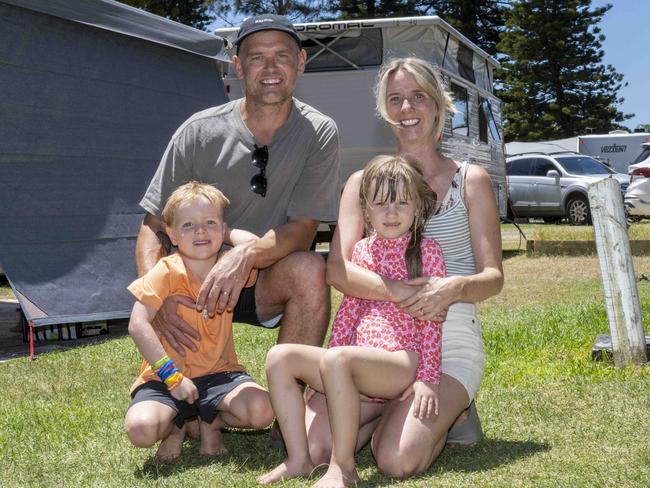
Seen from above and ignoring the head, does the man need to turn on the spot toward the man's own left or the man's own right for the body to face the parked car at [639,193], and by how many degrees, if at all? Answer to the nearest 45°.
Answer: approximately 135° to the man's own left

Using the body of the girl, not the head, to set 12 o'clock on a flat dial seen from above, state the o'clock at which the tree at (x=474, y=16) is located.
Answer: The tree is roughly at 5 o'clock from the girl.

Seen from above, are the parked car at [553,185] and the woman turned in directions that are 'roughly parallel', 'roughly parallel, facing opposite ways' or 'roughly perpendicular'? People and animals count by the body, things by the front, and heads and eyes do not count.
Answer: roughly perpendicular

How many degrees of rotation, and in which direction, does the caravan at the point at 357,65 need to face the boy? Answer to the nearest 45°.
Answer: approximately 135° to its right

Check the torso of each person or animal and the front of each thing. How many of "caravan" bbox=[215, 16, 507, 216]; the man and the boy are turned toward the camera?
2

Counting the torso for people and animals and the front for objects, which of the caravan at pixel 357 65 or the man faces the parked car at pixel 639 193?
the caravan

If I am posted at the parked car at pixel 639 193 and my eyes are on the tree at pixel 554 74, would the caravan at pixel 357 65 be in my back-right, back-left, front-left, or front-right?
back-left

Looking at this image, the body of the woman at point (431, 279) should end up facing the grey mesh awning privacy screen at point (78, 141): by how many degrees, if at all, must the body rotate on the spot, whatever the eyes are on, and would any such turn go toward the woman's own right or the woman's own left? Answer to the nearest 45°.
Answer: approximately 90° to the woman's own right
